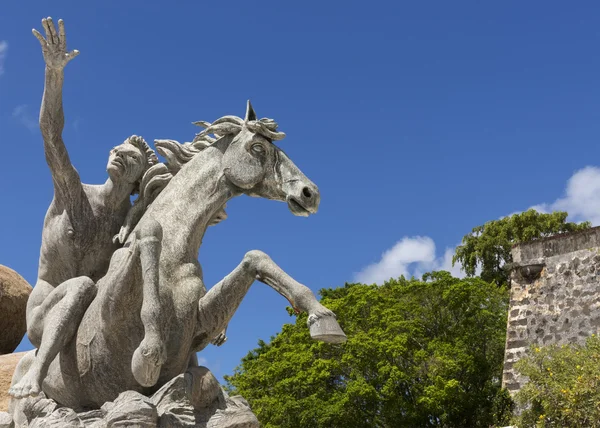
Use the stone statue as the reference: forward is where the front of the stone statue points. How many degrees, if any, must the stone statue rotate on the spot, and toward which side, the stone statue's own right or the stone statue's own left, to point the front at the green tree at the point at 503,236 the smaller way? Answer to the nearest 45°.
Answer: approximately 90° to the stone statue's own left

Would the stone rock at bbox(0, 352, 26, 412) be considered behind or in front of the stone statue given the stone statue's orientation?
behind

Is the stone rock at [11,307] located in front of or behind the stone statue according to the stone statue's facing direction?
behind

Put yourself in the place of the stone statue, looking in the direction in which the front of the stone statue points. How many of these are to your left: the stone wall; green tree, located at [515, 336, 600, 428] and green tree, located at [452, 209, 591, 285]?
3

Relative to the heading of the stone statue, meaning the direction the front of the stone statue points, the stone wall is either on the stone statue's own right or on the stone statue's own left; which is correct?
on the stone statue's own left

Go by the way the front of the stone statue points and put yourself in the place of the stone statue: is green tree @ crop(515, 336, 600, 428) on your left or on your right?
on your left

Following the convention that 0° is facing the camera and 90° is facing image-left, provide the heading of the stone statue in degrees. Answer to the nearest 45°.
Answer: approximately 315°
